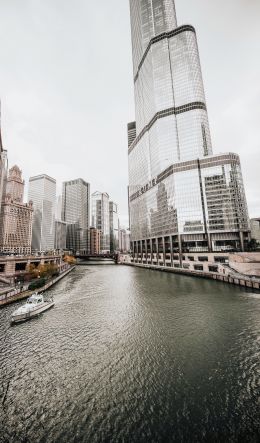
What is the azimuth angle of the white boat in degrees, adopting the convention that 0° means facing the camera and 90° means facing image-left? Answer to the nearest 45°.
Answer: approximately 45°
